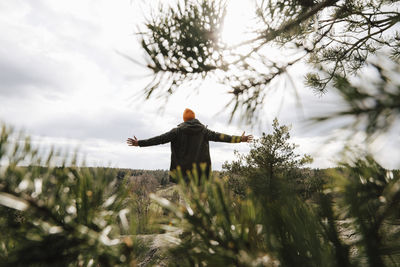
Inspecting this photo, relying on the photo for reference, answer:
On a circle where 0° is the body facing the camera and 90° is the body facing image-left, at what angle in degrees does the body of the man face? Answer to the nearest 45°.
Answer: approximately 180°
